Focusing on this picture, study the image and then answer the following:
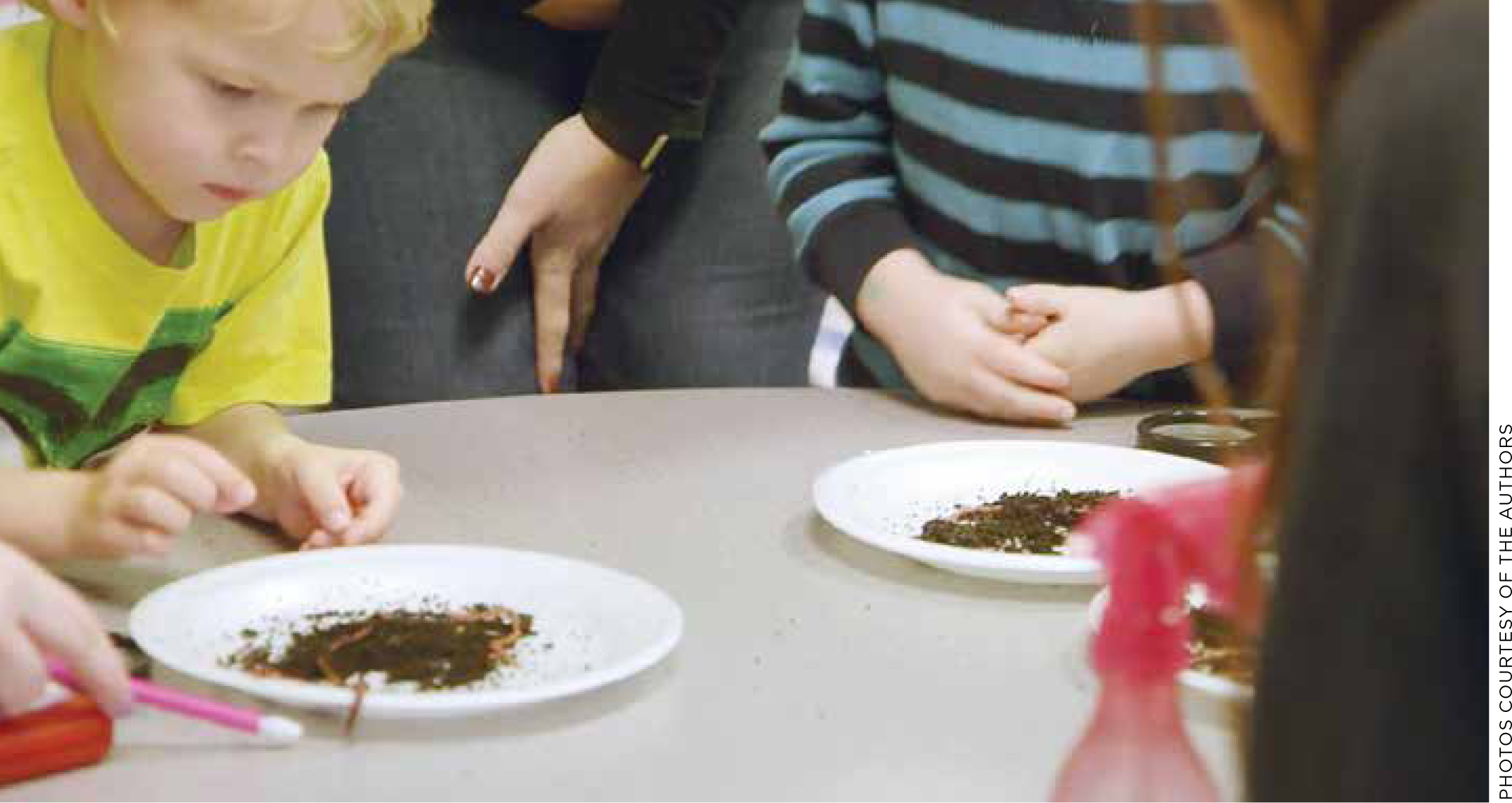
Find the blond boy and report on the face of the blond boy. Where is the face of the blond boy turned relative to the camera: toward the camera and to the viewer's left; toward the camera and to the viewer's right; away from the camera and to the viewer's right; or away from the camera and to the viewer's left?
toward the camera and to the viewer's right

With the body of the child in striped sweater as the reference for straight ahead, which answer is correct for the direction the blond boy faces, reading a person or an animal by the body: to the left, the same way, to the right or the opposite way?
to the left

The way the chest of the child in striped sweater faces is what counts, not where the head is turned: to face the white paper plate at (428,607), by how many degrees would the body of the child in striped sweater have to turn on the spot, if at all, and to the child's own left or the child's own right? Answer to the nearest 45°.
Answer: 0° — they already face it

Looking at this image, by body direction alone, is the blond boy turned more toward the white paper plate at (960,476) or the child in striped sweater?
the white paper plate

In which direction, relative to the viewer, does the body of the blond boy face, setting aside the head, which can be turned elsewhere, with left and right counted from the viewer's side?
facing the viewer and to the right of the viewer

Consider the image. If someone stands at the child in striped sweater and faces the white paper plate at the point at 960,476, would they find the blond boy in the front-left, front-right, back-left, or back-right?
front-right

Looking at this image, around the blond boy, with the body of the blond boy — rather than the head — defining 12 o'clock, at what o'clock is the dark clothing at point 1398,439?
The dark clothing is roughly at 1 o'clock from the blond boy.

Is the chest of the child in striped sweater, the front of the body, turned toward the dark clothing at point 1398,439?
yes

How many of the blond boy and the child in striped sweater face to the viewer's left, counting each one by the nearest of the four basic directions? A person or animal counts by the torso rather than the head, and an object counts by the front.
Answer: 0

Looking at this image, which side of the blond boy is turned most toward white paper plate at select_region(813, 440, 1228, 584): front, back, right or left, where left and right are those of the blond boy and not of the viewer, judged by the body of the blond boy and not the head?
front

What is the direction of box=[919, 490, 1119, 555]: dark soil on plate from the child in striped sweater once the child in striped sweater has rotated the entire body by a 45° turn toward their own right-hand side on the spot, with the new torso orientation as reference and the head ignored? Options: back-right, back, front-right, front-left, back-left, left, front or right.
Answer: front-left

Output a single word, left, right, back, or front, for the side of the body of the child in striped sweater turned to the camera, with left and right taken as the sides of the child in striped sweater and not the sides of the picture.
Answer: front

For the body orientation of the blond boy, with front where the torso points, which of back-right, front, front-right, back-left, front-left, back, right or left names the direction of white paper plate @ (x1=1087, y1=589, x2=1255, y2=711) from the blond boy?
front
